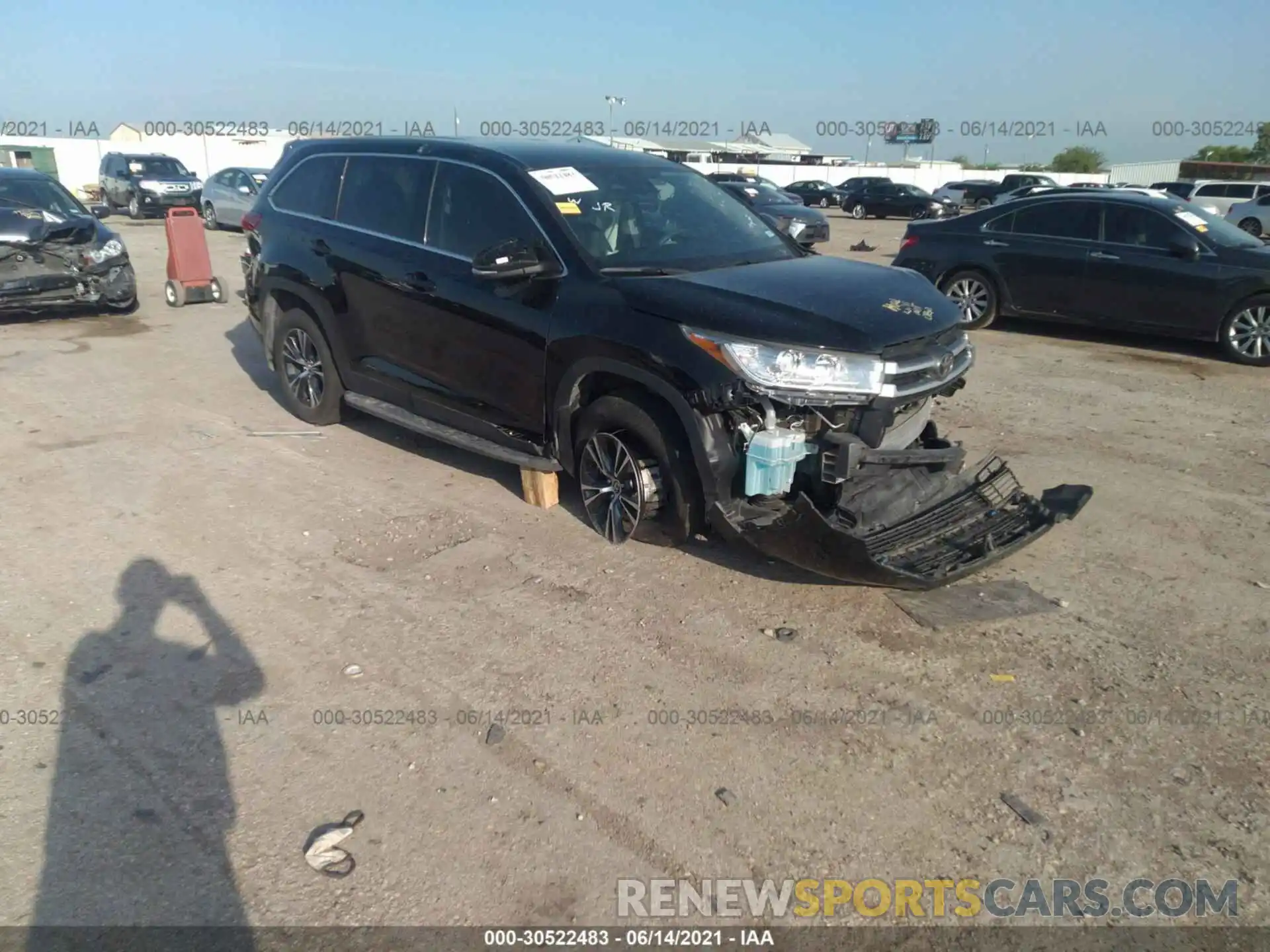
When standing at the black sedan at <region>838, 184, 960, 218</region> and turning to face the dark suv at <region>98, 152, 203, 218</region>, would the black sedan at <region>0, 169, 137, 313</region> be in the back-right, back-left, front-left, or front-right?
front-left

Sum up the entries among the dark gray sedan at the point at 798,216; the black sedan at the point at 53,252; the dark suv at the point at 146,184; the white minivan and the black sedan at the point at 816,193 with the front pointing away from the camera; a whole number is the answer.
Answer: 0

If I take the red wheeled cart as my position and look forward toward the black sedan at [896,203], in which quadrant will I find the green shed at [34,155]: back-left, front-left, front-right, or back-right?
front-left

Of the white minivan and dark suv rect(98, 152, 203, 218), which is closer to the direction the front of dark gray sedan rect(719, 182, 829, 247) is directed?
the white minivan

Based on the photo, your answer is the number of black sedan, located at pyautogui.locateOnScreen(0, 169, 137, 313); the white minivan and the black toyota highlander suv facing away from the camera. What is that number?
0

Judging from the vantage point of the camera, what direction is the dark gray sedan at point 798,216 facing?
facing the viewer and to the right of the viewer

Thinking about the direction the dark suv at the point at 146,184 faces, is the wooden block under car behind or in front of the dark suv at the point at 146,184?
in front
